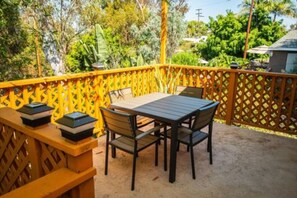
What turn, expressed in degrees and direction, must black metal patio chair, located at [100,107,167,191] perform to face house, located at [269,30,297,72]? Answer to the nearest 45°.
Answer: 0° — it already faces it

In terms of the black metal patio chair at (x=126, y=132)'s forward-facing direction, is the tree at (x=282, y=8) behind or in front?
in front

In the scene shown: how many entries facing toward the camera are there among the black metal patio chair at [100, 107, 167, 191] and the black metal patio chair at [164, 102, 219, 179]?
0

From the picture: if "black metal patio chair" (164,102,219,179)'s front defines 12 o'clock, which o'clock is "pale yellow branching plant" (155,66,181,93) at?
The pale yellow branching plant is roughly at 1 o'clock from the black metal patio chair.

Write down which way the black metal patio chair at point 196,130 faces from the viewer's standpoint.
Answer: facing away from the viewer and to the left of the viewer

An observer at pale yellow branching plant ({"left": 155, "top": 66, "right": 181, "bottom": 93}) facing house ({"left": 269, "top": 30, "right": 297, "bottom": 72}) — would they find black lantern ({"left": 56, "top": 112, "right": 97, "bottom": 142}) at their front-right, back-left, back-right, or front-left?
back-right

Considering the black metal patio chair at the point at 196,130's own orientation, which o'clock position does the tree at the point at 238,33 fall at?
The tree is roughly at 2 o'clock from the black metal patio chair.

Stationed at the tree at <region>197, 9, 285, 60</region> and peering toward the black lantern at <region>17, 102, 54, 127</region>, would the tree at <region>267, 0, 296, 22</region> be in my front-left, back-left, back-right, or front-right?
back-left

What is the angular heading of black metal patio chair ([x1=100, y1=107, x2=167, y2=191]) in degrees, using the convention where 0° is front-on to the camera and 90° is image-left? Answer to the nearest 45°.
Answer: approximately 225°

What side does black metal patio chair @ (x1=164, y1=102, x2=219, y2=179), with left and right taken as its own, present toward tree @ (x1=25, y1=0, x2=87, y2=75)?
front

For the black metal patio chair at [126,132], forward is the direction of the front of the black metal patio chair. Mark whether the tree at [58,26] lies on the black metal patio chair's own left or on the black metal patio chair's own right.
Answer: on the black metal patio chair's own left

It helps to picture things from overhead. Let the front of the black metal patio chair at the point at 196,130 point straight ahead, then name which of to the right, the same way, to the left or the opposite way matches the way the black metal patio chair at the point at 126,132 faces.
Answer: to the right

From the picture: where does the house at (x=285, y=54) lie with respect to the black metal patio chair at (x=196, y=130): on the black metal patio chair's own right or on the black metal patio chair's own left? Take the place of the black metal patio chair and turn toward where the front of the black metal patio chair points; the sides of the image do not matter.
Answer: on the black metal patio chair's own right

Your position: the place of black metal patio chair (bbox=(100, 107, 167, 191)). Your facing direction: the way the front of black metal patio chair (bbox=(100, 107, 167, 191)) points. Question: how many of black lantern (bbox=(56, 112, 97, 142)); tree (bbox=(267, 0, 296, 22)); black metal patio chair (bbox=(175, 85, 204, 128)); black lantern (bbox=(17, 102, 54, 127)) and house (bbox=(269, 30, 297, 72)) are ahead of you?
3

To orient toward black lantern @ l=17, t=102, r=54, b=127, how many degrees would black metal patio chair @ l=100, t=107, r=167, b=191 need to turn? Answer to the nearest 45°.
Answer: approximately 180°
